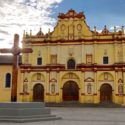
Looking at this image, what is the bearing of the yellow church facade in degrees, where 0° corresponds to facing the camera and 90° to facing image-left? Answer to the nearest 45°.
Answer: approximately 0°
